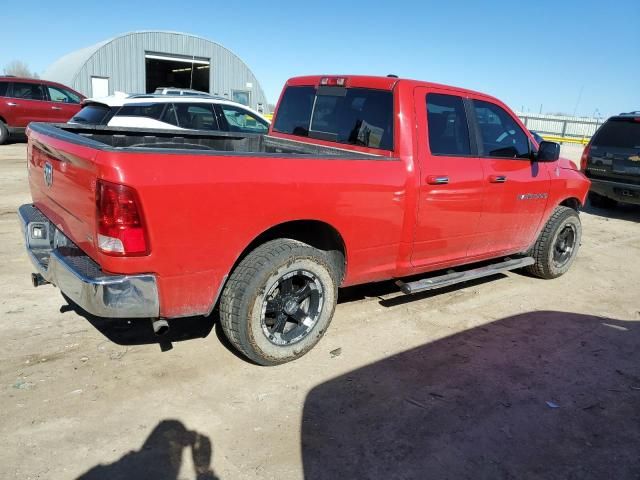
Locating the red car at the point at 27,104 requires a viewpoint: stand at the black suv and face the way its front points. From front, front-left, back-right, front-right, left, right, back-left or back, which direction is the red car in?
back-left

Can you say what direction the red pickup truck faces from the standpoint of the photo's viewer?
facing away from the viewer and to the right of the viewer

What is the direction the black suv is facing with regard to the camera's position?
facing away from the viewer and to the right of the viewer

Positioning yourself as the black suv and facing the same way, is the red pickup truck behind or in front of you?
behind

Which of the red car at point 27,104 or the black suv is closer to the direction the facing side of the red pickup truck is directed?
the black suv

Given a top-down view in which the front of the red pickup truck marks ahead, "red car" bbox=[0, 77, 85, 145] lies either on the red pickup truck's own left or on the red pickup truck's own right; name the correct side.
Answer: on the red pickup truck's own left

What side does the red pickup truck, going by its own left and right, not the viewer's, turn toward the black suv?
front
